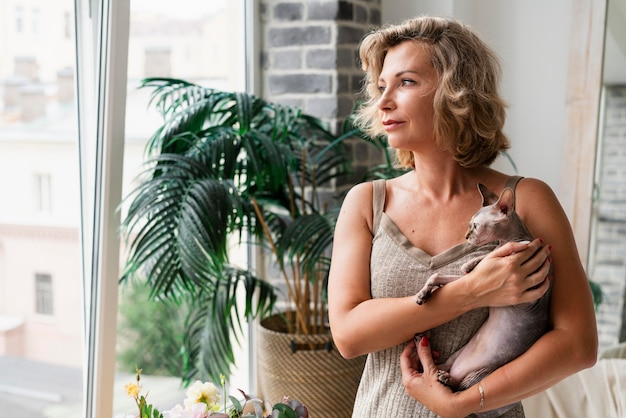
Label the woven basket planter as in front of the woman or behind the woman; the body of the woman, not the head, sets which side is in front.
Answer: behind

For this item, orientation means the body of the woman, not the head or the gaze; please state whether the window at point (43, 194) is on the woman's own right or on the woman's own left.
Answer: on the woman's own right

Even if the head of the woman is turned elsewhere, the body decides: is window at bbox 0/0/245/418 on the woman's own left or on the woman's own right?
on the woman's own right

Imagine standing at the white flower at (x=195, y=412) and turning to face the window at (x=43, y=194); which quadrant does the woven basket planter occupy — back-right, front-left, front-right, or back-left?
front-right

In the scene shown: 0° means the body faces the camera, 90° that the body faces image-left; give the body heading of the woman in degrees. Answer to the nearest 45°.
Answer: approximately 0°

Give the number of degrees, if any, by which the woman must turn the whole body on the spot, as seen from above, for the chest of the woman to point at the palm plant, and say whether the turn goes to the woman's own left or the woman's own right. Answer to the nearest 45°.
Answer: approximately 135° to the woman's own right

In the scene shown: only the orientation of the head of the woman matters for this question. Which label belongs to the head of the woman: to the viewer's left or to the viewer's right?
to the viewer's left
